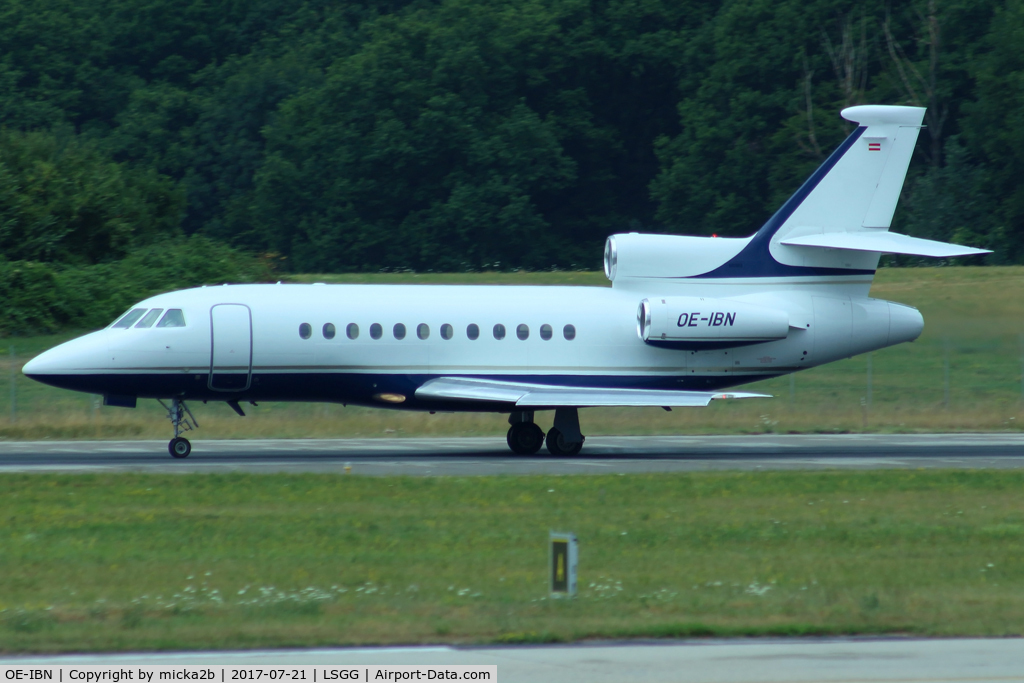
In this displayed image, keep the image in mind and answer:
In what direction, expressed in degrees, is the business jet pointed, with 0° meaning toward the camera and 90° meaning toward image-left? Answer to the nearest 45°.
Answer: approximately 90°
